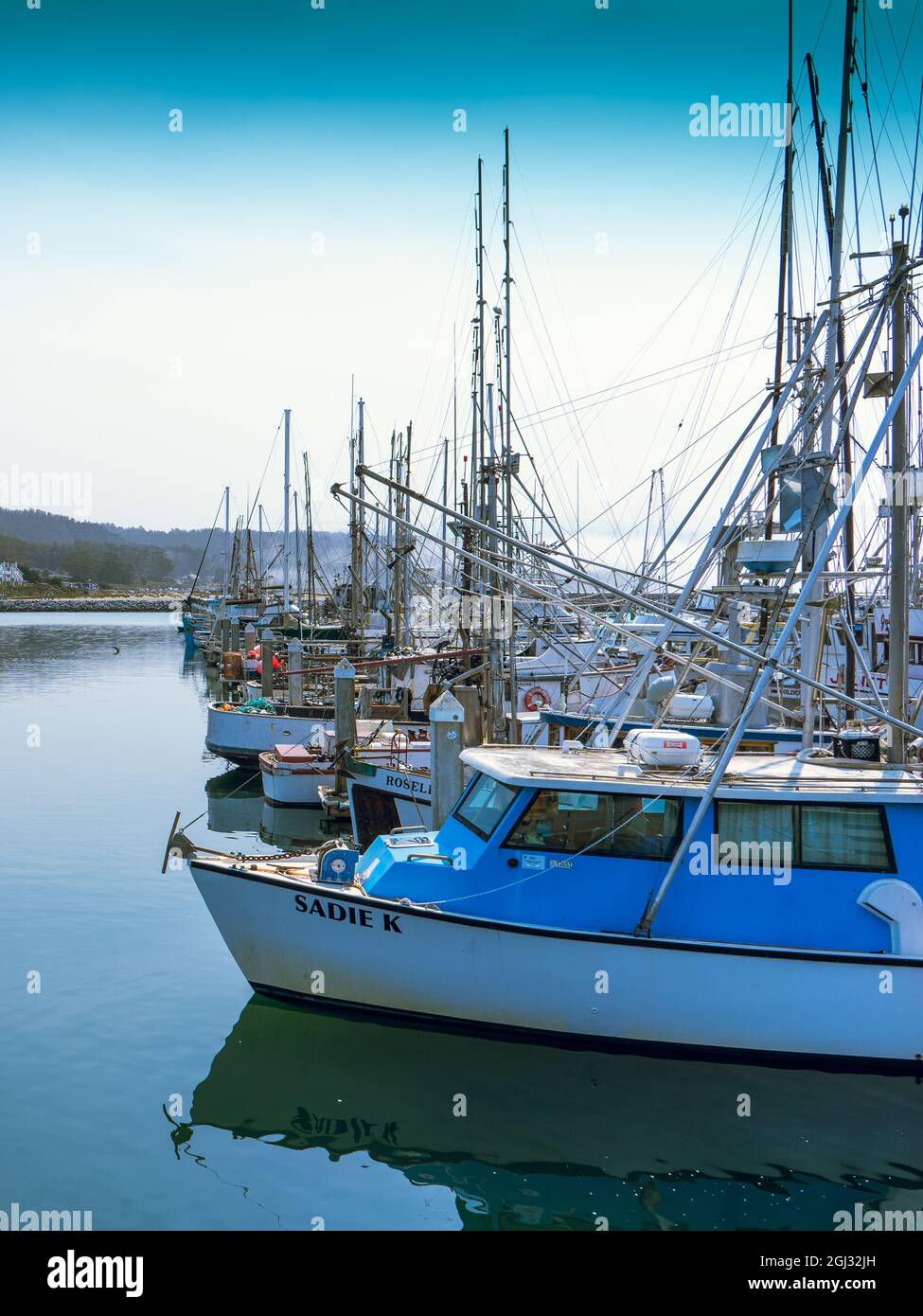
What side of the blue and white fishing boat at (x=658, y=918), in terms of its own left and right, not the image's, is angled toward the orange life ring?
right

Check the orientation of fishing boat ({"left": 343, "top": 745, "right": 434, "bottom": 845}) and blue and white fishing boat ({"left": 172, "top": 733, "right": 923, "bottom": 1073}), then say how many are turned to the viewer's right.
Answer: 0

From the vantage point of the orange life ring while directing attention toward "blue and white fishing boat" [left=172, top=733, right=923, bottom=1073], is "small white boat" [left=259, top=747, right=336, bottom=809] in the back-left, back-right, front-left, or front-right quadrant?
front-right

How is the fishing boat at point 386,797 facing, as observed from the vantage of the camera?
facing the viewer and to the left of the viewer

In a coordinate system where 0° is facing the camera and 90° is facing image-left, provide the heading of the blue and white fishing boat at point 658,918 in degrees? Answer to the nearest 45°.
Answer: approximately 90°

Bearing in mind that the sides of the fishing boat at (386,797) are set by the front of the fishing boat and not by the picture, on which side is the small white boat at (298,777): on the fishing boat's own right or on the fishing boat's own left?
on the fishing boat's own right

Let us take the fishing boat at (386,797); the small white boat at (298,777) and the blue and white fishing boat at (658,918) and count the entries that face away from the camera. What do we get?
0

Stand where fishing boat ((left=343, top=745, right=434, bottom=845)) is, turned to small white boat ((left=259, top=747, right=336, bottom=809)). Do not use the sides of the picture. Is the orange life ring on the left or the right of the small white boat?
right
